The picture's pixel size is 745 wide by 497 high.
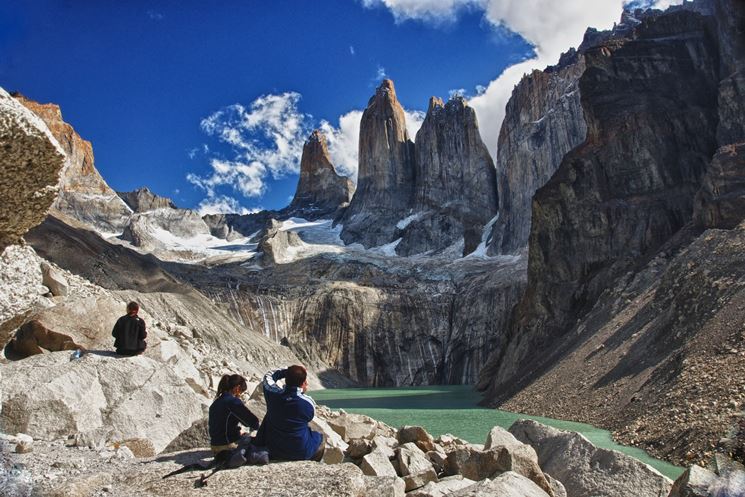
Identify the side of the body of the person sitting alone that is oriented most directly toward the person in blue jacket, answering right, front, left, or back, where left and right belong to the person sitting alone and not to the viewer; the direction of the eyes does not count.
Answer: back

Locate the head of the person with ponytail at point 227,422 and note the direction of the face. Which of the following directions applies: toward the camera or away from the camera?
away from the camera

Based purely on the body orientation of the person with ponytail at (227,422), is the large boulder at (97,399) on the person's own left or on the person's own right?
on the person's own left

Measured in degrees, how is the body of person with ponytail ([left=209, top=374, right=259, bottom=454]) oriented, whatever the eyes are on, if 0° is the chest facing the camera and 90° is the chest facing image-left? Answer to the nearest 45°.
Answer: approximately 225°

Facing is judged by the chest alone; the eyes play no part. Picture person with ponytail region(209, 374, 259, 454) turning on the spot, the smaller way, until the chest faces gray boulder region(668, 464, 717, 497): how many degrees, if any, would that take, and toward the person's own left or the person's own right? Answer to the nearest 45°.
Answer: approximately 90° to the person's own right

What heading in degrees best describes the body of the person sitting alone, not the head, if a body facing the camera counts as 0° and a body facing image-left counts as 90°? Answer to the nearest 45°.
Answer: approximately 180°

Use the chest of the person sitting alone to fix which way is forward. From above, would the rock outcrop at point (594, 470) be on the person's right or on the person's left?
on the person's right

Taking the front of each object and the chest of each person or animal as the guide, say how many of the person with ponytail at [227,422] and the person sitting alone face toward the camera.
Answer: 0

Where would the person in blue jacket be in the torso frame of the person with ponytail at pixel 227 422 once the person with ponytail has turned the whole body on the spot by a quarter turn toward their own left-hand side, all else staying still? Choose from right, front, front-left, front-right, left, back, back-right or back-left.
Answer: back

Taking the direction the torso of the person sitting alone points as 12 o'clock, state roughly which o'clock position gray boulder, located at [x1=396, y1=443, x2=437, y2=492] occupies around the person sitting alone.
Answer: The gray boulder is roughly at 5 o'clock from the person sitting alone.

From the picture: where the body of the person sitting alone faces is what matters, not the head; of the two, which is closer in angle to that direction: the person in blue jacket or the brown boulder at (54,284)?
the brown boulder

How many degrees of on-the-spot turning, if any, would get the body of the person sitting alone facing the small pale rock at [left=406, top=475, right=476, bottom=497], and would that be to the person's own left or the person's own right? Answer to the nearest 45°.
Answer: approximately 135° to the person's own right
